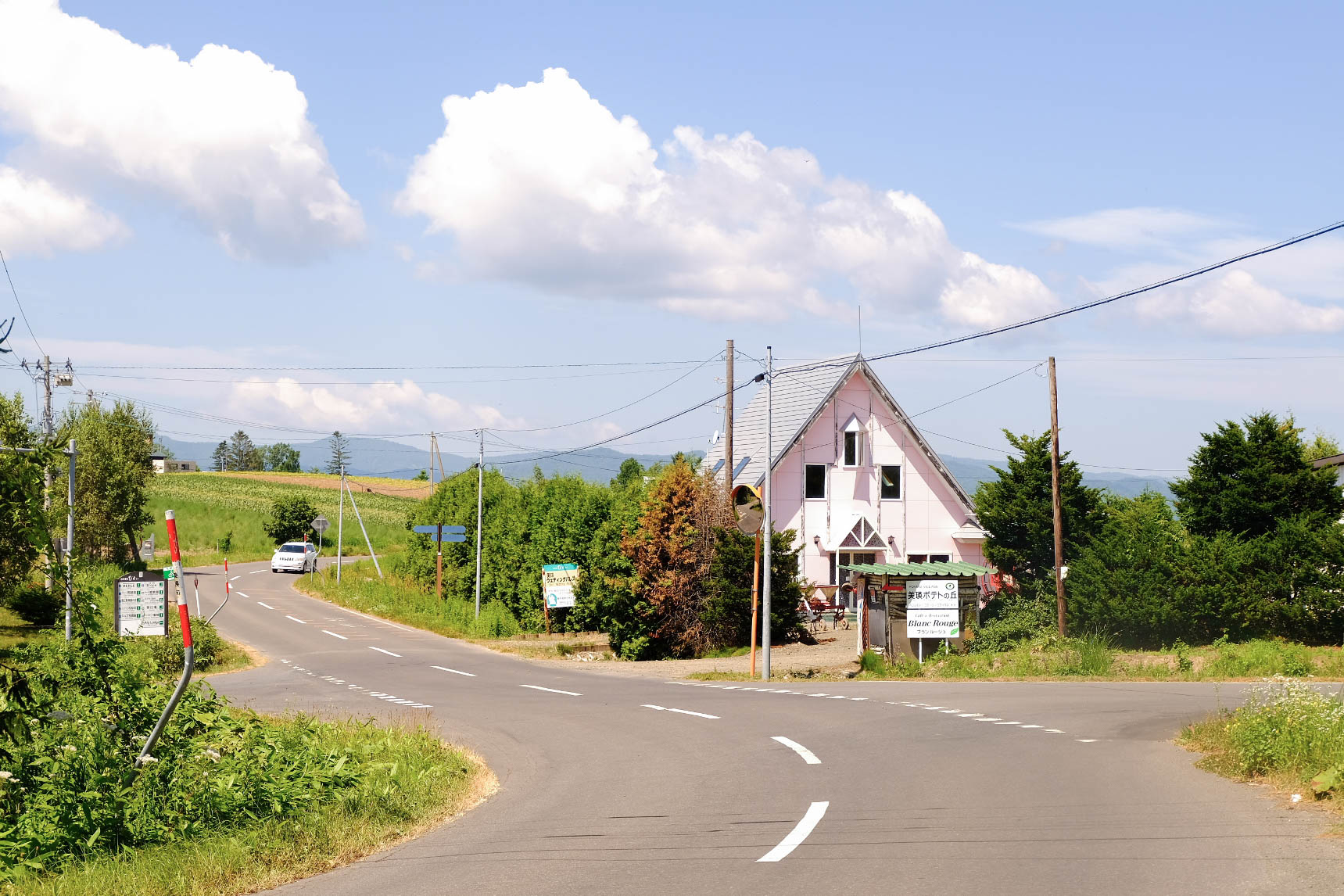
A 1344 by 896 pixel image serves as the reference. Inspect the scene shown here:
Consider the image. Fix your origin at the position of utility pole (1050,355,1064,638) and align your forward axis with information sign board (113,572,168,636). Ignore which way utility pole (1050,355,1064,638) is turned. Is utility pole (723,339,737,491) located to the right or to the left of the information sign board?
right

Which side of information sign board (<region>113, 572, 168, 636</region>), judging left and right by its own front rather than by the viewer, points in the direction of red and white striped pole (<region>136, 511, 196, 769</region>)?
front

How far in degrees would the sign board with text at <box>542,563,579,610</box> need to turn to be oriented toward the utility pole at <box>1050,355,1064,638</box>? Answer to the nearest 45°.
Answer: approximately 45° to its left

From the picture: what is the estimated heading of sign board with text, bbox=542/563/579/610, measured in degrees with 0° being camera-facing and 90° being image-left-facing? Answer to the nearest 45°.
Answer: approximately 0°

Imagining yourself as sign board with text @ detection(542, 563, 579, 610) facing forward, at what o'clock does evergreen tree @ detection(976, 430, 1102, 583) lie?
The evergreen tree is roughly at 10 o'clock from the sign board with text.

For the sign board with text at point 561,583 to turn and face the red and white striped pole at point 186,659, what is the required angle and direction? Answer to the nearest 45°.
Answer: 0° — it already faces it

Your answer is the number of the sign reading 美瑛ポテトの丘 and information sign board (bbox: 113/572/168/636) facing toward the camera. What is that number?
2

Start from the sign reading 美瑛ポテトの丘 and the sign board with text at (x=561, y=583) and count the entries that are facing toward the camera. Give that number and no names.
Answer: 2
